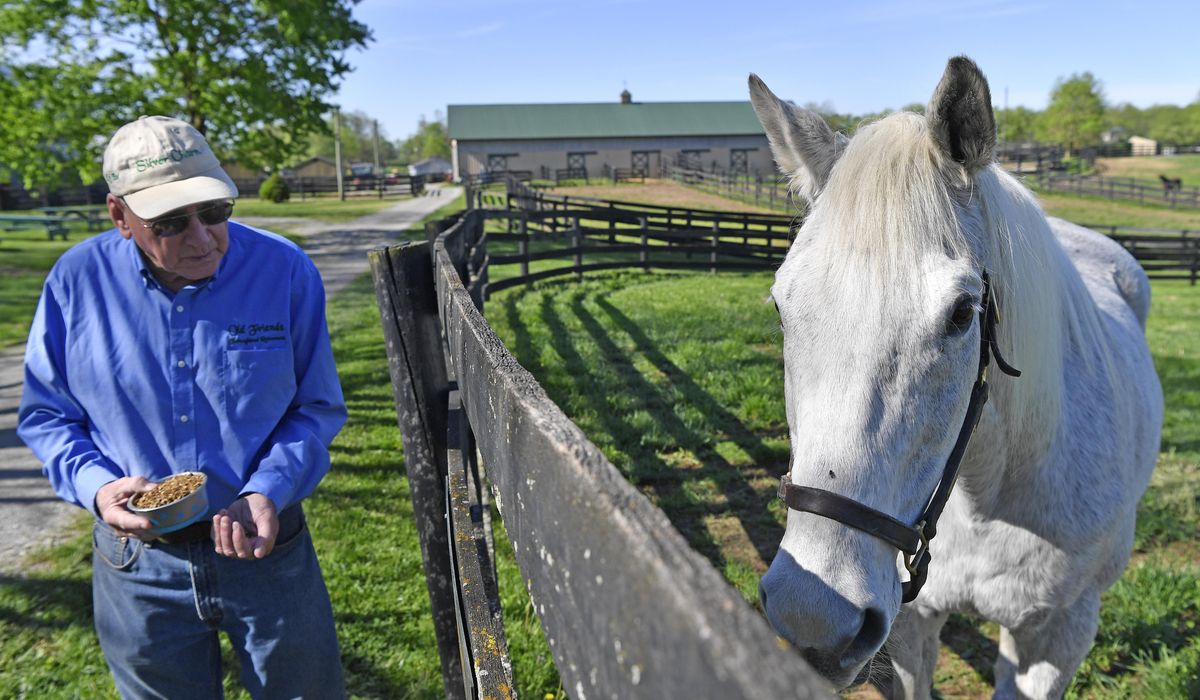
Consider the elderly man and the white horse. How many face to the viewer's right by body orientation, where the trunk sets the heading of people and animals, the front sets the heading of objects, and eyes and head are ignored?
0

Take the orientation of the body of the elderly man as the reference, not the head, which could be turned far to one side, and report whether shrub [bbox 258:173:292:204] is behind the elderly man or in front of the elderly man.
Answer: behind

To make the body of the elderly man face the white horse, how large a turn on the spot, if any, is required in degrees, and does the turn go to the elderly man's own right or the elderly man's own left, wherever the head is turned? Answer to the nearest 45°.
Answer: approximately 45° to the elderly man's own left

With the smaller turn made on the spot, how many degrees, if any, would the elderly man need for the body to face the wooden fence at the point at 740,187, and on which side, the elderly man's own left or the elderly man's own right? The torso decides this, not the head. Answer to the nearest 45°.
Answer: approximately 135° to the elderly man's own left

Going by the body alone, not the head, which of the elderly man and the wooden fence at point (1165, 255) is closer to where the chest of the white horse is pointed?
the elderly man

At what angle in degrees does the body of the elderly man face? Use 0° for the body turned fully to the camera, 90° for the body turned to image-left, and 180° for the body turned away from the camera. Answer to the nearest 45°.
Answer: approximately 0°

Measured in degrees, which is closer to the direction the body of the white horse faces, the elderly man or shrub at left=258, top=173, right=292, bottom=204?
the elderly man

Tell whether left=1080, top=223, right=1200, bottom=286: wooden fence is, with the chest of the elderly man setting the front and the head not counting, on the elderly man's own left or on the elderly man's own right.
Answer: on the elderly man's own left

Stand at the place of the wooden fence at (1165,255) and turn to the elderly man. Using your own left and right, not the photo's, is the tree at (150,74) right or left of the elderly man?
right

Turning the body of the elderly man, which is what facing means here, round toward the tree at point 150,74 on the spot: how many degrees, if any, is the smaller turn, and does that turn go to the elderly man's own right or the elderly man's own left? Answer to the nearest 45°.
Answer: approximately 180°
